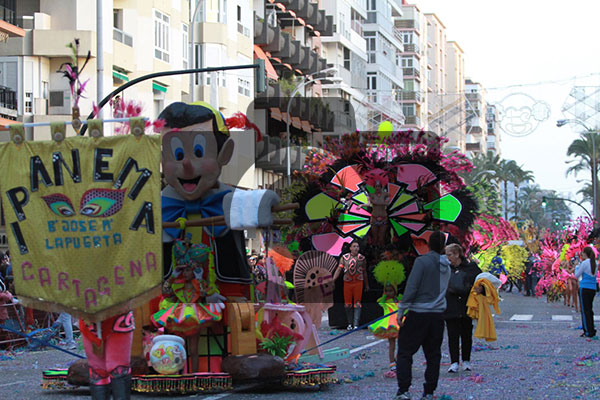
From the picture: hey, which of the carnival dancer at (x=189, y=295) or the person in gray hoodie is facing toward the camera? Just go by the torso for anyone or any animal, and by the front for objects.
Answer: the carnival dancer

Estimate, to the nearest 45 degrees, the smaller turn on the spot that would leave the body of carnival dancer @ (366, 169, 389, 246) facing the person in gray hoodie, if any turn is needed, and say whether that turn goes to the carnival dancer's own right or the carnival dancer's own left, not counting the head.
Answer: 0° — they already face them

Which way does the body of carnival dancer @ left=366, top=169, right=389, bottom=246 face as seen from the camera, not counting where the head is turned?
toward the camera

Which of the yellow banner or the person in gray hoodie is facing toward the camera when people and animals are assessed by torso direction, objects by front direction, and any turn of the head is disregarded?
the yellow banner

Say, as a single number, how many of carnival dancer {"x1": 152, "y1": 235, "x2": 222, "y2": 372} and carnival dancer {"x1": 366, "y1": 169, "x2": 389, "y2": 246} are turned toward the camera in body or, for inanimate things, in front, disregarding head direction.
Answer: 2

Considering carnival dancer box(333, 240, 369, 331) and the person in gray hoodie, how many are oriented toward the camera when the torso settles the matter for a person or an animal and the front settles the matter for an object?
1

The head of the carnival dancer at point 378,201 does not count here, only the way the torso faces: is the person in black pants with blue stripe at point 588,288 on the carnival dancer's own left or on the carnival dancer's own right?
on the carnival dancer's own left

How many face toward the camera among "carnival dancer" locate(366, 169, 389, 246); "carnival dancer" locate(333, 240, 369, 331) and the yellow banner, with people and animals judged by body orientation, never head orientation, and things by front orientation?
3

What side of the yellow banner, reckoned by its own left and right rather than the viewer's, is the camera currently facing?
front

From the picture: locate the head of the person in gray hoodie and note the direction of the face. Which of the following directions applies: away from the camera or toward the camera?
away from the camera

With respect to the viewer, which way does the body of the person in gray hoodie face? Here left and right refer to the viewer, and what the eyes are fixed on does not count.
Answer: facing away from the viewer and to the left of the viewer

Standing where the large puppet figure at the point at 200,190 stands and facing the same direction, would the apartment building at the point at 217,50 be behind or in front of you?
behind
